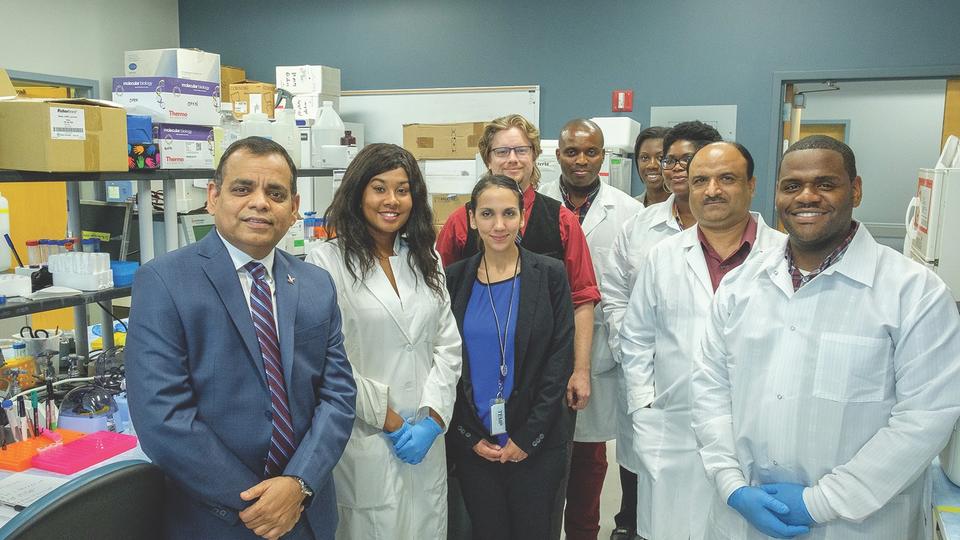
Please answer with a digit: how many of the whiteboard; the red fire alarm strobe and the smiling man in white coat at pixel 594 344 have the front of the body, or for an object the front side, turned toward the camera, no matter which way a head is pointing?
3

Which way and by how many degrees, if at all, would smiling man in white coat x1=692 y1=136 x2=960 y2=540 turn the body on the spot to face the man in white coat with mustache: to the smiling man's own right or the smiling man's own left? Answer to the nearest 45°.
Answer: approximately 90° to the smiling man's own right

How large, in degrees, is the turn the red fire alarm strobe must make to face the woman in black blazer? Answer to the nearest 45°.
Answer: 0° — it already faces them

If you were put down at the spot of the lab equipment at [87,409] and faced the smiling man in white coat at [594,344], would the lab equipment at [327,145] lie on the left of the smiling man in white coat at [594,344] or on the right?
left

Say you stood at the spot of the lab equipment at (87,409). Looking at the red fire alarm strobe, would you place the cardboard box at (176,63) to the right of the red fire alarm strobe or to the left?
left

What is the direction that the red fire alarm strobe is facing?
toward the camera

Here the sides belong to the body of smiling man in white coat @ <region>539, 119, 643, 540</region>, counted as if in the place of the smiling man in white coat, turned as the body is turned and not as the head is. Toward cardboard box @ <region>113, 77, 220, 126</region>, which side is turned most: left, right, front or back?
right

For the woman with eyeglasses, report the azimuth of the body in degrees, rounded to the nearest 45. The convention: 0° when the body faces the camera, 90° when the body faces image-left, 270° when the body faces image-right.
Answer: approximately 45°

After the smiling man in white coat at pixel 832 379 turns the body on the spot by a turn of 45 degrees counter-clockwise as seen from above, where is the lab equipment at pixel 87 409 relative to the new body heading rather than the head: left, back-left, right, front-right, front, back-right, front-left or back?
right

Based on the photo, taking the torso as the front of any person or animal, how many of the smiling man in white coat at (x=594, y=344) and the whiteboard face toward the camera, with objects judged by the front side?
2

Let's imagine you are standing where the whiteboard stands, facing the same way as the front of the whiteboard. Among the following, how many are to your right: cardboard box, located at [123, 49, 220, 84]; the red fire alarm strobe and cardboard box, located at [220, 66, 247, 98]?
2

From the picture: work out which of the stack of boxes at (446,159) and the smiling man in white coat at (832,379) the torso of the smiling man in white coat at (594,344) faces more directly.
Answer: the smiling man in white coat

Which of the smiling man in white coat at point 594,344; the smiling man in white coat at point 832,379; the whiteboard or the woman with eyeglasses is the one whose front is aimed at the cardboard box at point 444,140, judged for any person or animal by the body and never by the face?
the whiteboard

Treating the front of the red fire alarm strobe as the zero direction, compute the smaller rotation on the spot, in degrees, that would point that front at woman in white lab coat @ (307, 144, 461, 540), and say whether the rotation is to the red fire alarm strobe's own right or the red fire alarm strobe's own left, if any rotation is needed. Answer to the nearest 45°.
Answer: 0° — it already faces them

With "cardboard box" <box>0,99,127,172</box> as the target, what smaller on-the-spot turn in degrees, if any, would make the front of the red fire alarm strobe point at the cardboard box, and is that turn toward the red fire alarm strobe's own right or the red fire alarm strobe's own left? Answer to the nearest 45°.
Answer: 0° — it already faces it

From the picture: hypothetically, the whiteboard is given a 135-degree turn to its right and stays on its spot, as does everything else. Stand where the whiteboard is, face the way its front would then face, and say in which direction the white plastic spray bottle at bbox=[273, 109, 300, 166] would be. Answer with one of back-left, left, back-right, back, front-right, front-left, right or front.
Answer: back-left
